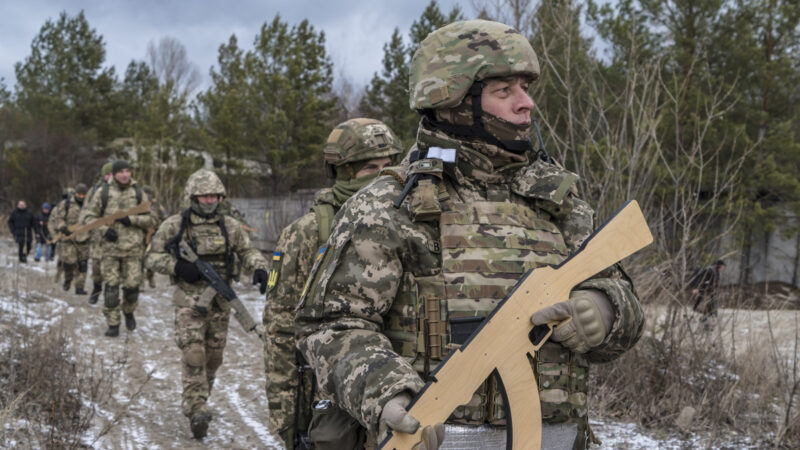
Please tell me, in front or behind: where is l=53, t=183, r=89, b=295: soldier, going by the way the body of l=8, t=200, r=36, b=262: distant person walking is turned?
in front

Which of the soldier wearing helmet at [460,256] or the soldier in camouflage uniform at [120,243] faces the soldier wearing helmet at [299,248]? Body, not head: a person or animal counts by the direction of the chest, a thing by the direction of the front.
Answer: the soldier in camouflage uniform at [120,243]

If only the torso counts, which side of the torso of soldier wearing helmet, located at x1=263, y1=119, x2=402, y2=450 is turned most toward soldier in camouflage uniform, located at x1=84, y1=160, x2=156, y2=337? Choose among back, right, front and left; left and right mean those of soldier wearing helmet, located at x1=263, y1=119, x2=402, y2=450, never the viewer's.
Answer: back

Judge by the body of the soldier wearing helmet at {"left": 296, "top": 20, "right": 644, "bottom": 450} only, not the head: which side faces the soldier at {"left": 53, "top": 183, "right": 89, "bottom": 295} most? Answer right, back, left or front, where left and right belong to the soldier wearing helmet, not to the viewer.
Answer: back

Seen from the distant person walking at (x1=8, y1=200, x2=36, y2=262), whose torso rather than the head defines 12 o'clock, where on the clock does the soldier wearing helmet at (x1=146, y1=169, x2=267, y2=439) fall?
The soldier wearing helmet is roughly at 12 o'clock from the distant person walking.

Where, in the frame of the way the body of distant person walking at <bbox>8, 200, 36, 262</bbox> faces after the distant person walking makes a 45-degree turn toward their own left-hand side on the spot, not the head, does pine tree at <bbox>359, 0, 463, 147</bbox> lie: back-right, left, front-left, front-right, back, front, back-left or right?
front-left

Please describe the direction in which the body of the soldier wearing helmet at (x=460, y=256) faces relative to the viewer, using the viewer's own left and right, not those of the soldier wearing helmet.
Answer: facing the viewer and to the right of the viewer

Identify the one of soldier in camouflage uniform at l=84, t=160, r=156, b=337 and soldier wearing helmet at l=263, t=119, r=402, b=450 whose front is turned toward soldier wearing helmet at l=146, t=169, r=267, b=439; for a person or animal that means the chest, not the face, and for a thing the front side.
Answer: soldier in camouflage uniform at l=84, t=160, r=156, b=337

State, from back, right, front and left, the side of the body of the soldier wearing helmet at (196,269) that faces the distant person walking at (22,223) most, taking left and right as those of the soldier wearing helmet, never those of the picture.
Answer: back

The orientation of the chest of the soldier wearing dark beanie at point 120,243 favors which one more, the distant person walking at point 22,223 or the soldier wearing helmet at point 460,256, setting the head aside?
the soldier wearing helmet

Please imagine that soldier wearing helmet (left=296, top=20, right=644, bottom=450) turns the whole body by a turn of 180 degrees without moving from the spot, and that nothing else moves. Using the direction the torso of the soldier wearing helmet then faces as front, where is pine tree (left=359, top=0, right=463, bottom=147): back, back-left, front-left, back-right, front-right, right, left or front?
front-right

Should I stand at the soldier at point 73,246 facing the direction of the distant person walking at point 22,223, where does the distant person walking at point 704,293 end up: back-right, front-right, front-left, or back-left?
back-right

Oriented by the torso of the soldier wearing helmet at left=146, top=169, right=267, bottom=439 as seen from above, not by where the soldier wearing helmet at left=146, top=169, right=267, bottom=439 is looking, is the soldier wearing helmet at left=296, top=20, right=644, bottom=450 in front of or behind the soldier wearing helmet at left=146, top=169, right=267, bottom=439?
in front
